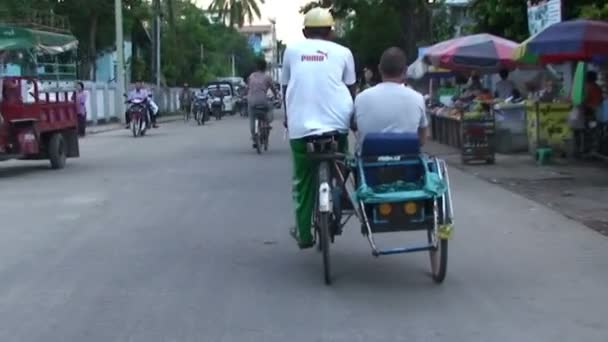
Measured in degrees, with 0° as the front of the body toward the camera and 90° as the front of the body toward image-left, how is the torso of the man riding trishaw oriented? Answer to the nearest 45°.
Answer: approximately 180°

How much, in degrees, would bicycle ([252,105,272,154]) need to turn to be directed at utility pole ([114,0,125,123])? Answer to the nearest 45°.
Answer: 0° — it already faces it

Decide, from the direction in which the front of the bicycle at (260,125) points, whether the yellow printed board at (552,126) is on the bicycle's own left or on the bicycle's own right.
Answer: on the bicycle's own right

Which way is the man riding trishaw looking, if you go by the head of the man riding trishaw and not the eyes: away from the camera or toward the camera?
away from the camera

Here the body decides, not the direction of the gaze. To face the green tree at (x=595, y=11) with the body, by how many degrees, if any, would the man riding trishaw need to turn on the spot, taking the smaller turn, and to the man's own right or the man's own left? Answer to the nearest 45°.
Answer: approximately 45° to the man's own right

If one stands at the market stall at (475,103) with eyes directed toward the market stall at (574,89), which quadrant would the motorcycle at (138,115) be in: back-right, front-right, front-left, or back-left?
back-right

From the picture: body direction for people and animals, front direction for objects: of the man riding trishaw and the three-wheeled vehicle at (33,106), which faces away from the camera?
the man riding trishaw

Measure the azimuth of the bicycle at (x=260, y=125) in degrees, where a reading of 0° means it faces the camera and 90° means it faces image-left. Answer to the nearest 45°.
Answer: approximately 180°

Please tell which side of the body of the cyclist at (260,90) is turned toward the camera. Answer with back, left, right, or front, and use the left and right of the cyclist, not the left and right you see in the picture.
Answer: back

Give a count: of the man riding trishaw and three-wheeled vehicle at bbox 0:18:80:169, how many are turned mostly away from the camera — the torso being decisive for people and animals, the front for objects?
1

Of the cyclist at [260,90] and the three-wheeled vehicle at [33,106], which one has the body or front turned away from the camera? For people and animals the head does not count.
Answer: the cyclist

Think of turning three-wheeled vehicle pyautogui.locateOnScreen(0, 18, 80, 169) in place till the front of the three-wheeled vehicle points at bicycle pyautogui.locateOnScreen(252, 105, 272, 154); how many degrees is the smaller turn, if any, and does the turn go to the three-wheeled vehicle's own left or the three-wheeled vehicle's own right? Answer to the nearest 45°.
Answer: approximately 135° to the three-wheeled vehicle's own left

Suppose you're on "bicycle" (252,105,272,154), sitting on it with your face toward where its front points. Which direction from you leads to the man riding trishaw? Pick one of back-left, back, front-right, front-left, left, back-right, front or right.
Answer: back
